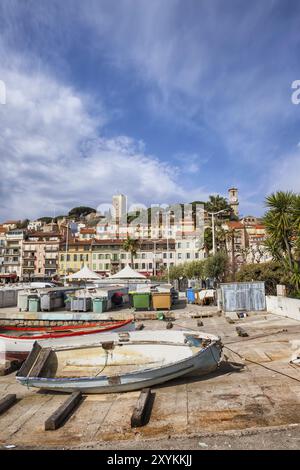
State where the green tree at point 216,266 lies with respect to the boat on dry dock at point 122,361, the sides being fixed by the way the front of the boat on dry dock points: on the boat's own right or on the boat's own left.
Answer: on the boat's own left

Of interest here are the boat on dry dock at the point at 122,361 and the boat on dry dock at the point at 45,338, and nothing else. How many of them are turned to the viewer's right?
2

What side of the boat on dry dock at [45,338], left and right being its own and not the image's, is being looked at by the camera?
right

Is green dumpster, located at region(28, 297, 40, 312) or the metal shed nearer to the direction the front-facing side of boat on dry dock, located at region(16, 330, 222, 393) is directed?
the metal shed

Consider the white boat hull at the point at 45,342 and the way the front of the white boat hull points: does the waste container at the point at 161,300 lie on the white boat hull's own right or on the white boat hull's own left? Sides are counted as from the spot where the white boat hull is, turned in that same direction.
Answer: on the white boat hull's own left

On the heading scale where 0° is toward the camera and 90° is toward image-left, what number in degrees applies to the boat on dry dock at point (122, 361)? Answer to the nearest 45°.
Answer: approximately 270°

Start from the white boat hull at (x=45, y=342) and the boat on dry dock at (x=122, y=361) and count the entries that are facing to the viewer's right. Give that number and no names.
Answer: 2

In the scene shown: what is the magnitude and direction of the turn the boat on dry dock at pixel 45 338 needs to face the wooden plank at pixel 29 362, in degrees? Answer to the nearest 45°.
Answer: approximately 90° to its right

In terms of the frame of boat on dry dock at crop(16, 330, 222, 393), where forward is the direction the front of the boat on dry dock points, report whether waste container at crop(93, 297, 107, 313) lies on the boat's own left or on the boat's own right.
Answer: on the boat's own left

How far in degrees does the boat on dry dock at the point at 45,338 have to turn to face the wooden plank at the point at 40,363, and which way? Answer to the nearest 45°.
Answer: approximately 90° to its right

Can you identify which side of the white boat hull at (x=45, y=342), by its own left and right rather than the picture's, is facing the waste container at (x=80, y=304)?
left

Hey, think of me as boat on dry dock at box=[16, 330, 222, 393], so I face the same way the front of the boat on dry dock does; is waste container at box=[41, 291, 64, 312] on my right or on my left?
on my left
